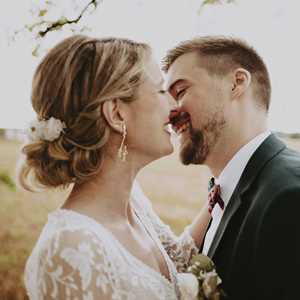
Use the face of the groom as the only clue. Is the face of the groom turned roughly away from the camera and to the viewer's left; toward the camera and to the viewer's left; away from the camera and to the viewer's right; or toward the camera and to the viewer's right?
toward the camera and to the viewer's left

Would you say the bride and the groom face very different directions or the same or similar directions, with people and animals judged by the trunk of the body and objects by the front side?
very different directions

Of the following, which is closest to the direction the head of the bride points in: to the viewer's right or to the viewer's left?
to the viewer's right

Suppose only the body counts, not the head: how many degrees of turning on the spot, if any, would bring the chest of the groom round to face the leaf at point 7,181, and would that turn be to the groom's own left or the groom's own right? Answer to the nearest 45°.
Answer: approximately 45° to the groom's own right

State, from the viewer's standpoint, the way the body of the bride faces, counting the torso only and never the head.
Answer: to the viewer's right

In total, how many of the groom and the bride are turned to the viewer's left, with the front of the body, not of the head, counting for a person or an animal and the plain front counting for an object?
1

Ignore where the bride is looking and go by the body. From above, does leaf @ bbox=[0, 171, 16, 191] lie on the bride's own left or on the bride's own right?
on the bride's own left

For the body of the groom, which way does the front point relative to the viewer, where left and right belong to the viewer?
facing to the left of the viewer
